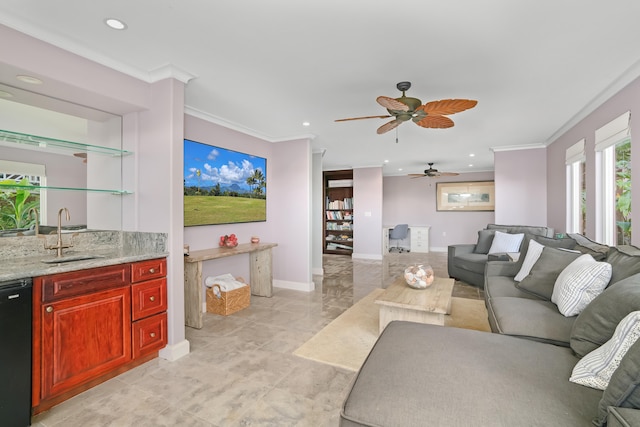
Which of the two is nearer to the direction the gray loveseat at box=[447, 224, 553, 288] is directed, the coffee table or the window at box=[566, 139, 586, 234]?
the coffee table

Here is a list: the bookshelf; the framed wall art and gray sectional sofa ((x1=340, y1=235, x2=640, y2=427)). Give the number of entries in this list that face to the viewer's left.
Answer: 1

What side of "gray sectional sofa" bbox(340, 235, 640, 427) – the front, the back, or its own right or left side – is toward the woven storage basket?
front

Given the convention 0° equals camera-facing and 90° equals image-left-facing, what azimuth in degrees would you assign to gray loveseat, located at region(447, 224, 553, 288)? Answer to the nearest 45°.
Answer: approximately 45°

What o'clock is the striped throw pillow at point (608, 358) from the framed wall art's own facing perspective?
The striped throw pillow is roughly at 12 o'clock from the framed wall art.

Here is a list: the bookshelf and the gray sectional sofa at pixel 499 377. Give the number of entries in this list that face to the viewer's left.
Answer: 1

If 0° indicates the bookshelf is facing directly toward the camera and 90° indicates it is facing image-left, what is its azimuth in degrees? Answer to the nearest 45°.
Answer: approximately 0°

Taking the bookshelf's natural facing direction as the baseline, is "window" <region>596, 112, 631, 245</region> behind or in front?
in front

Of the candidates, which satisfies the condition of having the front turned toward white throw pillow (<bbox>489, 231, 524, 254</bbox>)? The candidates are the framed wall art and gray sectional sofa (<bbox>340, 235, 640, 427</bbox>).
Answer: the framed wall art

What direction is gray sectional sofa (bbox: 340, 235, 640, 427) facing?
to the viewer's left
